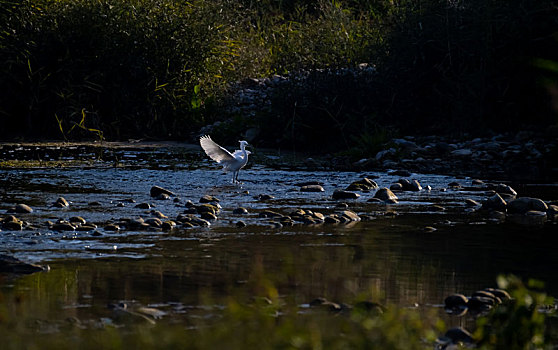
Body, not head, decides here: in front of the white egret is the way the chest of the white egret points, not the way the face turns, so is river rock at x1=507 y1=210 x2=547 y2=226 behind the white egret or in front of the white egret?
in front

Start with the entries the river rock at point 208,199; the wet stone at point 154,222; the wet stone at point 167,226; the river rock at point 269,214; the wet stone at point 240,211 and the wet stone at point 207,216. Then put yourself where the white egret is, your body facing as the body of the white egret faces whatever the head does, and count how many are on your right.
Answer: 6

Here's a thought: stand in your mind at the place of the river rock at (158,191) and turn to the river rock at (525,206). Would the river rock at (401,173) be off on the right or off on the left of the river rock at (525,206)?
left

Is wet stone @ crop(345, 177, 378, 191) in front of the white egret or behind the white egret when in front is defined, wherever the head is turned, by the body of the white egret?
in front

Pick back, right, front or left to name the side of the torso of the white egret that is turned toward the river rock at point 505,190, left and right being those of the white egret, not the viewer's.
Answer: front

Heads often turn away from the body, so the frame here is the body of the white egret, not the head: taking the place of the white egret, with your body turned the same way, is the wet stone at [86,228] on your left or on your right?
on your right

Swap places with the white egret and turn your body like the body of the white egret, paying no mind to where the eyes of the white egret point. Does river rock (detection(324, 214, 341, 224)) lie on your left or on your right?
on your right

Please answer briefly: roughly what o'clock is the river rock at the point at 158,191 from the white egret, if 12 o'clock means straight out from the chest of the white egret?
The river rock is roughly at 4 o'clock from the white egret.

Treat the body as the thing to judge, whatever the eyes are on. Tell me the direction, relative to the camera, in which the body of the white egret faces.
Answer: to the viewer's right

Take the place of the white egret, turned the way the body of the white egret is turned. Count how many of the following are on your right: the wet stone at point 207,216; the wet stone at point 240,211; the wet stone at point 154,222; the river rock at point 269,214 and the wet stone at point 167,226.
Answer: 5

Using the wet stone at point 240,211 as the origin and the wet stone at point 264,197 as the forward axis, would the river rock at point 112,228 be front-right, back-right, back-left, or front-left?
back-left

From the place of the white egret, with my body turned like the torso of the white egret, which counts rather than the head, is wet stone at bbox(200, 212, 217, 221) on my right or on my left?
on my right

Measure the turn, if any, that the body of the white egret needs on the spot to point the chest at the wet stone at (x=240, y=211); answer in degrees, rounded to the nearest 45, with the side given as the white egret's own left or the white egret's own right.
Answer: approximately 90° to the white egret's own right

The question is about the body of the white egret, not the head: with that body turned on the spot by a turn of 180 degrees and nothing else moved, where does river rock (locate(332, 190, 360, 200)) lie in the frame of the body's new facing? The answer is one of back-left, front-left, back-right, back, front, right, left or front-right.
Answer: back-left

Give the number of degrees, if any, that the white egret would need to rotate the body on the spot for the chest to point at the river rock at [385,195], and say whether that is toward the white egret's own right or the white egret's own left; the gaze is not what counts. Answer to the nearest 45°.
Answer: approximately 45° to the white egret's own right
